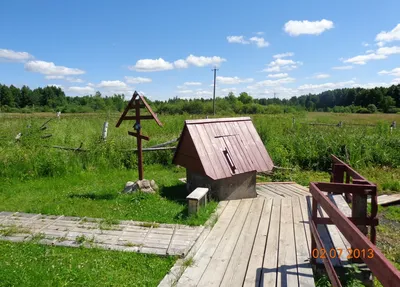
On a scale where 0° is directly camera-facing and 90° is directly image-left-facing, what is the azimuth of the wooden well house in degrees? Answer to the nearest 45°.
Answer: approximately 315°

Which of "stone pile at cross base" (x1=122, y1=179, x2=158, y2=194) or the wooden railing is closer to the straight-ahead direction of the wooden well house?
the wooden railing

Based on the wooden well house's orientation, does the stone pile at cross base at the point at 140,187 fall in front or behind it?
behind

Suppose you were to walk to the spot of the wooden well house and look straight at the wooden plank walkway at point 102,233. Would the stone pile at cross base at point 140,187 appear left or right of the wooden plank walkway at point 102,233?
right

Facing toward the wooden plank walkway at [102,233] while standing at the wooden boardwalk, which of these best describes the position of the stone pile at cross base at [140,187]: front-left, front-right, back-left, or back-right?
front-right

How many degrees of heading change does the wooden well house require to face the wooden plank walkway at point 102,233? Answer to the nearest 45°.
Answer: approximately 90° to its right

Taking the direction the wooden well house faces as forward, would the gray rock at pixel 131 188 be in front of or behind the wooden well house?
behind

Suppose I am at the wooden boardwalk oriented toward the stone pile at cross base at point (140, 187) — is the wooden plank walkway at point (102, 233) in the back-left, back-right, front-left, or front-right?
front-left

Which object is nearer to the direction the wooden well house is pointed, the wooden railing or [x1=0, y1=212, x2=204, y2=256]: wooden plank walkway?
the wooden railing

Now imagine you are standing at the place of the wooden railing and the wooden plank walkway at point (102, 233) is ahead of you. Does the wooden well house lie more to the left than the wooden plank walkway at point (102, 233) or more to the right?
right

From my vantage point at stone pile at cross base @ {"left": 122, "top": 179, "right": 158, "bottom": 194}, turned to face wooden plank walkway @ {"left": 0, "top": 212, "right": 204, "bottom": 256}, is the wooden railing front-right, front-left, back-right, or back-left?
front-left
